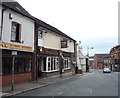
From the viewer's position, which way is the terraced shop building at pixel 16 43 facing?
facing the viewer and to the right of the viewer

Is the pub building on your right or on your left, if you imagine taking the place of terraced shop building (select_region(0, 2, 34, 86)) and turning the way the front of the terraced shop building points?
on your left

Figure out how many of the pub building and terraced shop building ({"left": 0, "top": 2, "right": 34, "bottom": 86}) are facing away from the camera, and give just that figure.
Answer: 0

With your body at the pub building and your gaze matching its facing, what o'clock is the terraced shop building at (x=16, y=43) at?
The terraced shop building is roughly at 2 o'clock from the pub building.
